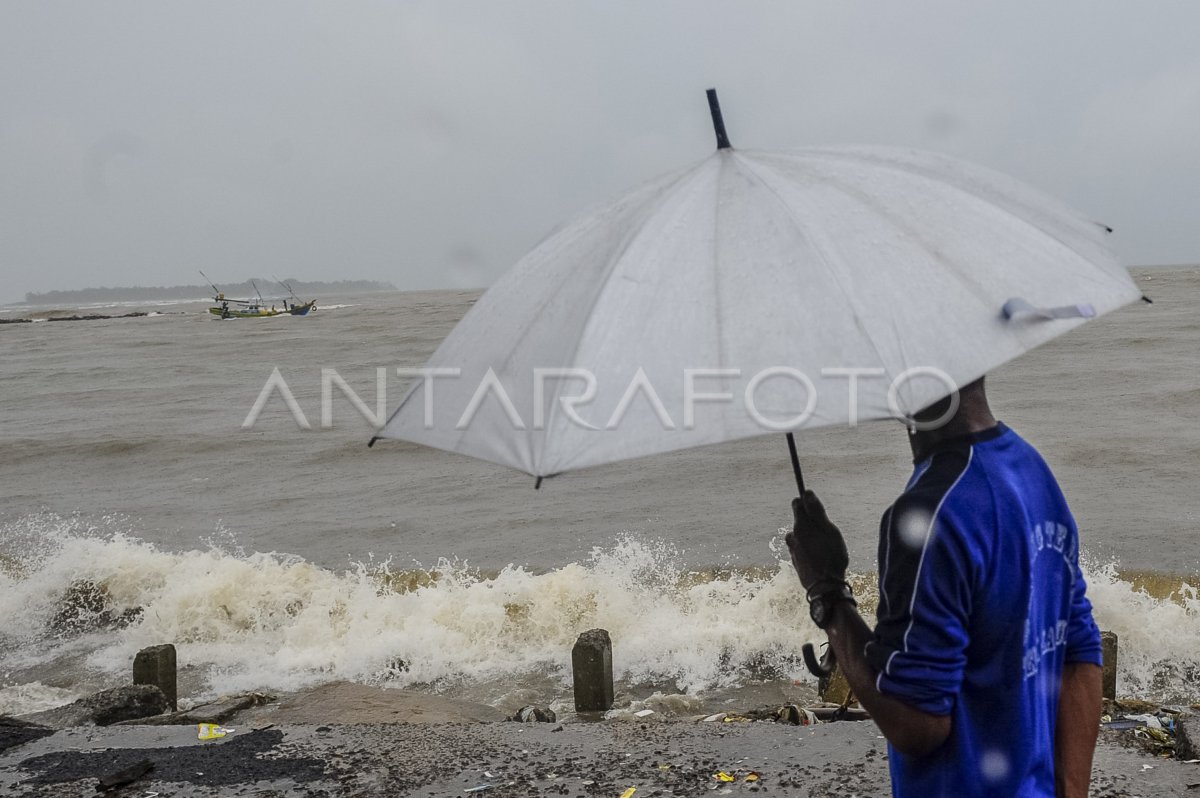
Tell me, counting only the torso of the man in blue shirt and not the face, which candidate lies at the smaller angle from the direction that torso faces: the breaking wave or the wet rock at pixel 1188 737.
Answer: the breaking wave

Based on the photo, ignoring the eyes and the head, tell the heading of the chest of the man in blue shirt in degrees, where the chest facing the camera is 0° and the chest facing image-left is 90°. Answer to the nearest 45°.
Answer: approximately 135°

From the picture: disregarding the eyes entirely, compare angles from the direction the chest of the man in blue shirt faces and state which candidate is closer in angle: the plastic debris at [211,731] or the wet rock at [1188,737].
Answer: the plastic debris

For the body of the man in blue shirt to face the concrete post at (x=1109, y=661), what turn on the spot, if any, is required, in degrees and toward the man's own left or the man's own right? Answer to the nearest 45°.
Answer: approximately 45° to the man's own right

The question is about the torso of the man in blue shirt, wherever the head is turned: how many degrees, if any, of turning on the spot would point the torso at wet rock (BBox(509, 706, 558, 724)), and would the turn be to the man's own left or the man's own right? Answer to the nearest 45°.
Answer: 0° — they already face it

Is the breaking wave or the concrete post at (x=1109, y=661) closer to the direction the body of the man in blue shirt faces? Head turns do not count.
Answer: the breaking wave
